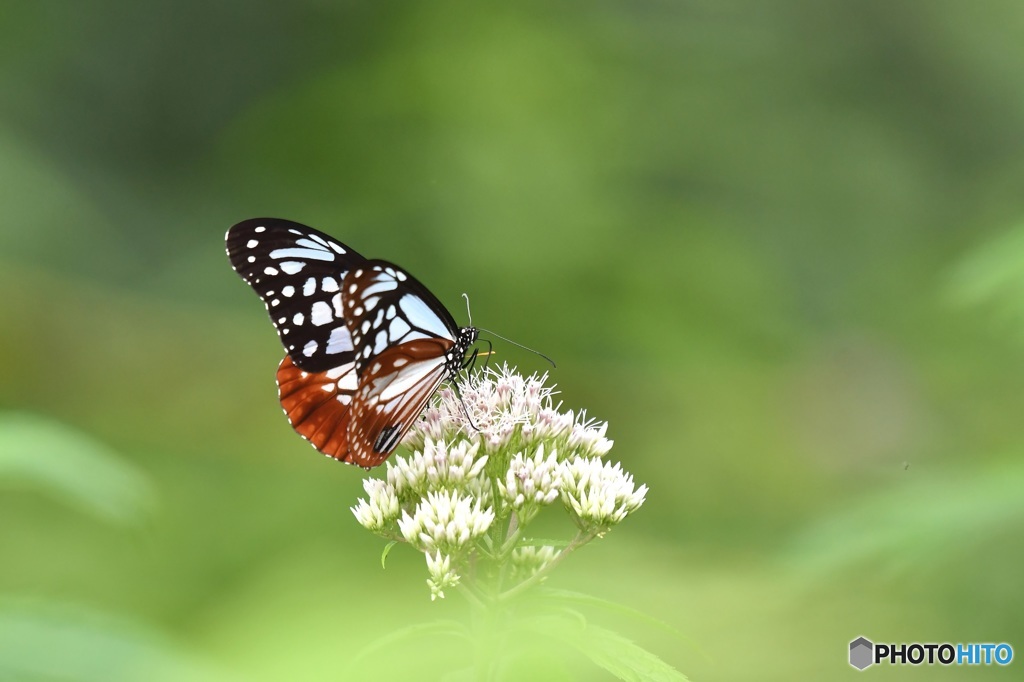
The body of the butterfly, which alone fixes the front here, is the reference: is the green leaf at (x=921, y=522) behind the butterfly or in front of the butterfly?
in front

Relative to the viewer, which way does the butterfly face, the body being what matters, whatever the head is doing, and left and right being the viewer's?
facing to the right of the viewer
